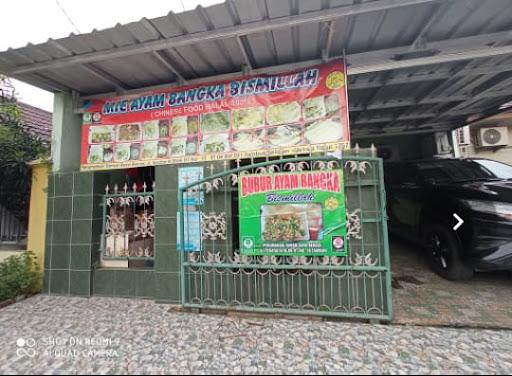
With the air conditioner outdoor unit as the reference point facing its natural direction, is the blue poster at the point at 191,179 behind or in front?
in front

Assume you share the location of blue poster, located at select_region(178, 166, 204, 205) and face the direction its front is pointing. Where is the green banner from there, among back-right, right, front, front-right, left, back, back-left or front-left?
front-left

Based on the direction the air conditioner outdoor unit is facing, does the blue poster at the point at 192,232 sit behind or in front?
in front

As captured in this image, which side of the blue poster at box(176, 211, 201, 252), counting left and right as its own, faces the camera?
front

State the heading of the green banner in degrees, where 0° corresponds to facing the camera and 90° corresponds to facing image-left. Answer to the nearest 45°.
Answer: approximately 0°
